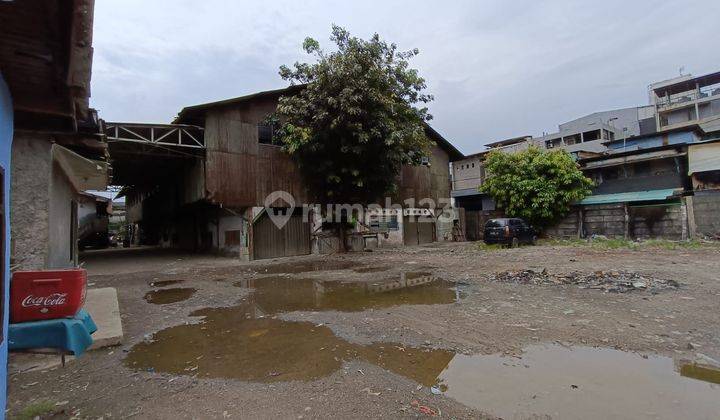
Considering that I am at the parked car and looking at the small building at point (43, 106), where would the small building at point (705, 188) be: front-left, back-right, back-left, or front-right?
back-left

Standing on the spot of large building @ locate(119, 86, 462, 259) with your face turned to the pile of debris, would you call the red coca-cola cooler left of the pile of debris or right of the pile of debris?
right

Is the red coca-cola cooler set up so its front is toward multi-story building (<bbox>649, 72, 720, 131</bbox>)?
no

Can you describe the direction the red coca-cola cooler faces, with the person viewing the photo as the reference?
facing the viewer

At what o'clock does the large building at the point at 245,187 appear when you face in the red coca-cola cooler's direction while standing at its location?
The large building is roughly at 7 o'clock from the red coca-cola cooler.

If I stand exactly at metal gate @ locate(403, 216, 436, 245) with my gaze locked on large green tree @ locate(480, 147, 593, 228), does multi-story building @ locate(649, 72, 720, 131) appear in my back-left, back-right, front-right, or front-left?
front-left

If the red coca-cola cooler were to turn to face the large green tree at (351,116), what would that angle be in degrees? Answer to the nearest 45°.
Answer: approximately 135° to its left

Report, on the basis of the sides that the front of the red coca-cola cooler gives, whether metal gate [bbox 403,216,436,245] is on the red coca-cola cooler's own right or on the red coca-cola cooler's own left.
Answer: on the red coca-cola cooler's own left

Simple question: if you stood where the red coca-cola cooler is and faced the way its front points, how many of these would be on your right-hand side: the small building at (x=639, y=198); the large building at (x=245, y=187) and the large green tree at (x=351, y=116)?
0

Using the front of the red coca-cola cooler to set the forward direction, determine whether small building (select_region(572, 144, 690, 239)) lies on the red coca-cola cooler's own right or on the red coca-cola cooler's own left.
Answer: on the red coca-cola cooler's own left

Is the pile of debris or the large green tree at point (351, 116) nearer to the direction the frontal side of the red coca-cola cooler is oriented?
the pile of debris

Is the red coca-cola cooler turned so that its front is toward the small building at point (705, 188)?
no

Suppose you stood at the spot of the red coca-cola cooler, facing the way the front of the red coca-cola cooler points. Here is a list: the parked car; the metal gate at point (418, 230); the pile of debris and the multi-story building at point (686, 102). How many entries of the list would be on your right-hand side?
0

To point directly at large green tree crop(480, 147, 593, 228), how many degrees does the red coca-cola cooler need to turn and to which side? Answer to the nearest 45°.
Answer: approximately 90° to its left
